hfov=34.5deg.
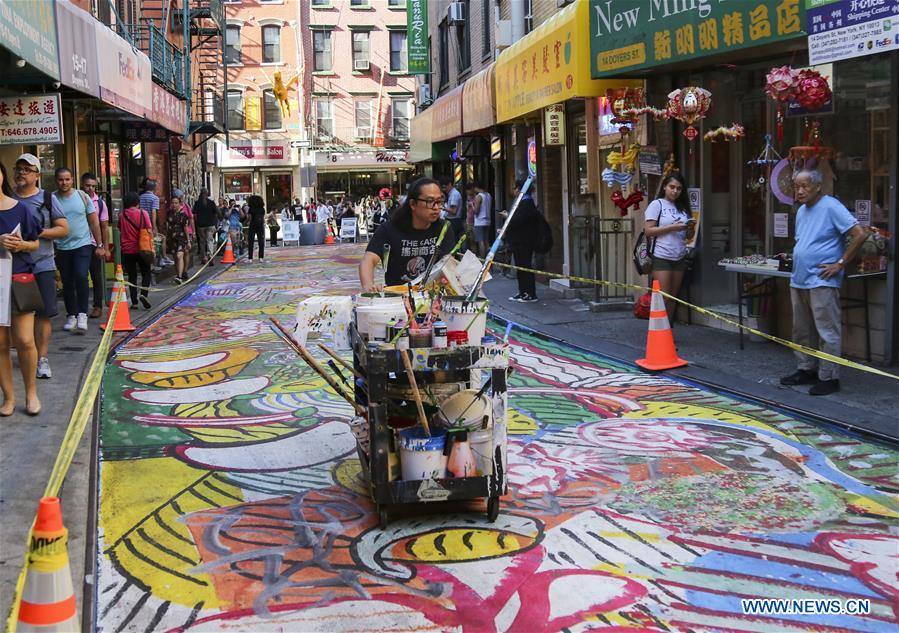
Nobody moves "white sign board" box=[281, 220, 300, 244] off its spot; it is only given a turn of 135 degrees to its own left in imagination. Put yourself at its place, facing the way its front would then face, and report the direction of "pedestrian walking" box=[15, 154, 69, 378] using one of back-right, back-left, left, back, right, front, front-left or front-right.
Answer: back-right

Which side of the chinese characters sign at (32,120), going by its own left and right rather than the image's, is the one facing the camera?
front

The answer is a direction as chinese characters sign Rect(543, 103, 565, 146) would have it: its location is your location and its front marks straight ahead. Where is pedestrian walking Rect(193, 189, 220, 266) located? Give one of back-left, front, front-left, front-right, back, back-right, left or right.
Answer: back-right

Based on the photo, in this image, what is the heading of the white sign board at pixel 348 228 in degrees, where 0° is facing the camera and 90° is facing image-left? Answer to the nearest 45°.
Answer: approximately 0°

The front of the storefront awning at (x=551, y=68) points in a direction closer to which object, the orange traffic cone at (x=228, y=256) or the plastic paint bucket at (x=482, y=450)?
the orange traffic cone

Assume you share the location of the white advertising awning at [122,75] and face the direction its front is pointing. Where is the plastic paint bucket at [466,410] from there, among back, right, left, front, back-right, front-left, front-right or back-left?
front-right

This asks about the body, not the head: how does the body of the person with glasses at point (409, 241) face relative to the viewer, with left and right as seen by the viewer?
facing the viewer and to the right of the viewer

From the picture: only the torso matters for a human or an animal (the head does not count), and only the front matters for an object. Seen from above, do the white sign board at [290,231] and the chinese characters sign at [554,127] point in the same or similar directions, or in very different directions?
same or similar directions

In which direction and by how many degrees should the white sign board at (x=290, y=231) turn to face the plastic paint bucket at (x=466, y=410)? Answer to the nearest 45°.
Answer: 0° — it already faces it

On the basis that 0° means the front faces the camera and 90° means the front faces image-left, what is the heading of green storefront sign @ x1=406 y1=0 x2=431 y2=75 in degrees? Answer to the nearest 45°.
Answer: approximately 0°

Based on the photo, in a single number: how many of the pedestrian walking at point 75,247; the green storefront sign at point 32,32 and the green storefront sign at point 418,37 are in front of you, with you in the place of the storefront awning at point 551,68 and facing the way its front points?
2

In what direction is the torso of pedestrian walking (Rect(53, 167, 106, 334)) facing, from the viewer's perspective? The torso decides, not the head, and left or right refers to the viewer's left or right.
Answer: facing the viewer

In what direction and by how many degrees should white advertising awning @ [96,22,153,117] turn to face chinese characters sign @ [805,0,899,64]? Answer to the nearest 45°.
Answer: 0° — it already faces it
